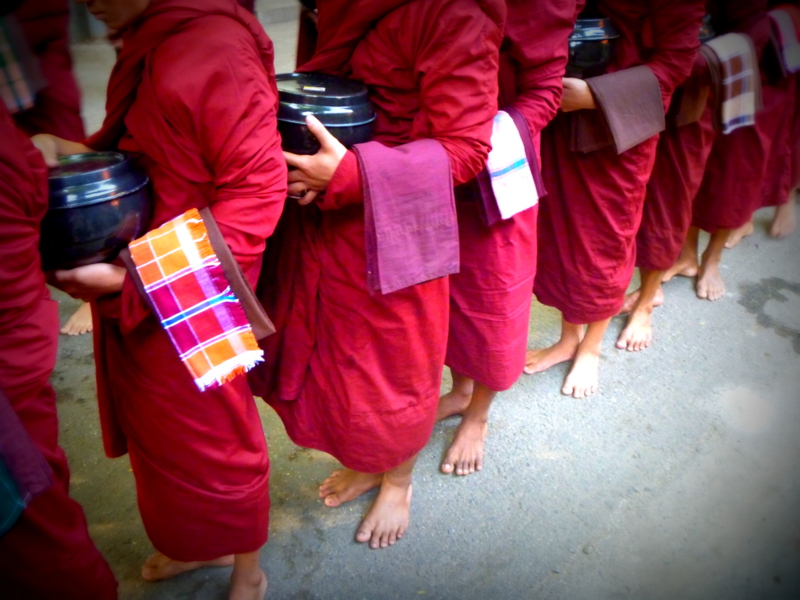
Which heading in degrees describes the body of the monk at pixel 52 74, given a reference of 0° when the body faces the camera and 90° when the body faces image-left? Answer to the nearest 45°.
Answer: approximately 45°

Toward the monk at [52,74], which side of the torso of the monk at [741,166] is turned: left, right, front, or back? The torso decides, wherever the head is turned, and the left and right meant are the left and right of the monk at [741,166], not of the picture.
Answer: front

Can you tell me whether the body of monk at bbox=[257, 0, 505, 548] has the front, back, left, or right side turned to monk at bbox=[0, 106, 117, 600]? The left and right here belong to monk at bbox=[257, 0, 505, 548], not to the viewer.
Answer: front

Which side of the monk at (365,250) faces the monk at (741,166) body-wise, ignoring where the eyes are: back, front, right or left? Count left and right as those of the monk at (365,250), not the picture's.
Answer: back

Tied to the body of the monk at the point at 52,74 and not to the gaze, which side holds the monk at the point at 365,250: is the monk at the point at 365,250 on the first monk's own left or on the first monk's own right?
on the first monk's own left

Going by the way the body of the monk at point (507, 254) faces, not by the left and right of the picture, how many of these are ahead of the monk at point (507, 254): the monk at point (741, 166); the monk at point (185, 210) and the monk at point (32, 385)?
2

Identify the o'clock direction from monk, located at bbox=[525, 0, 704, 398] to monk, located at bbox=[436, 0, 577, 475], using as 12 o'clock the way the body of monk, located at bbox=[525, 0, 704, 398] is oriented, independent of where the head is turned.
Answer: monk, located at bbox=[436, 0, 577, 475] is roughly at 11 o'clock from monk, located at bbox=[525, 0, 704, 398].

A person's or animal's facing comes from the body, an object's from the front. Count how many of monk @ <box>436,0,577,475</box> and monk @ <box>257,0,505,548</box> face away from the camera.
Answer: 0

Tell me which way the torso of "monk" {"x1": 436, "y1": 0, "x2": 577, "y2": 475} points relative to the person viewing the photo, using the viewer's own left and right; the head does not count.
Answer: facing the viewer and to the left of the viewer

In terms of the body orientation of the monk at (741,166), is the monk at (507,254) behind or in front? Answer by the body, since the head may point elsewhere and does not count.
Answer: in front

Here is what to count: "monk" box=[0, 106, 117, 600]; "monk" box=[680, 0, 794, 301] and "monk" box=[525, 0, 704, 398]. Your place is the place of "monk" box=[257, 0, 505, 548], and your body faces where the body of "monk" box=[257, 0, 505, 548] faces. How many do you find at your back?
2
